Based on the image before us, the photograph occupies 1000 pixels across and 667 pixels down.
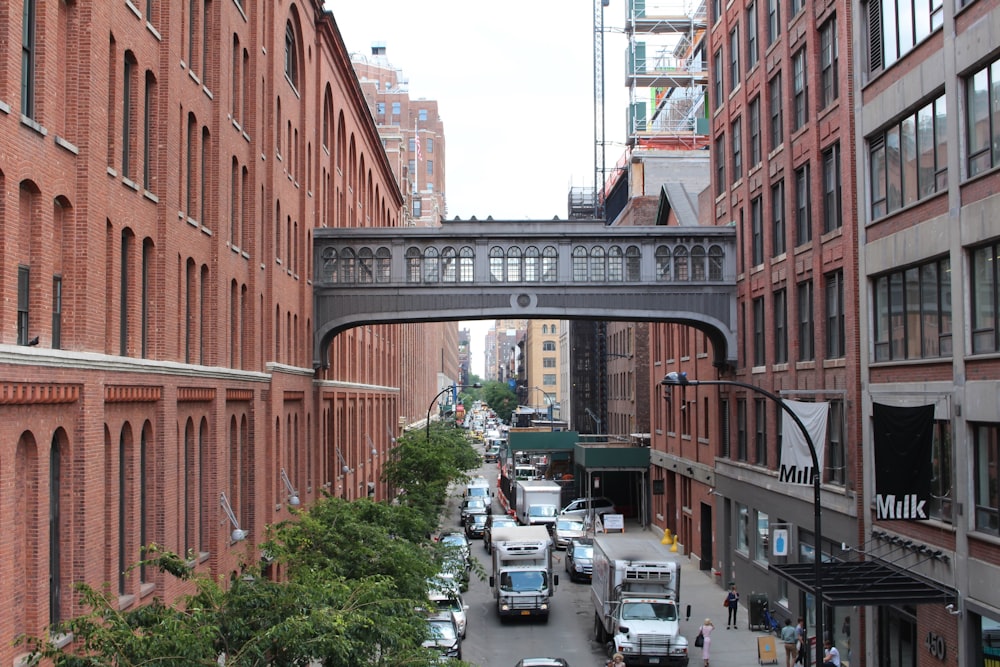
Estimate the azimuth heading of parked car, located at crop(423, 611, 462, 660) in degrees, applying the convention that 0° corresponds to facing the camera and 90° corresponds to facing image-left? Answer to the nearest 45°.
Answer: approximately 0°

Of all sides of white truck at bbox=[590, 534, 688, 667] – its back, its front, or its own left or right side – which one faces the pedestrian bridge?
back

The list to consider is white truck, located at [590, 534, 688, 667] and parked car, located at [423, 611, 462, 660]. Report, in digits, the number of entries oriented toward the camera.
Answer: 2

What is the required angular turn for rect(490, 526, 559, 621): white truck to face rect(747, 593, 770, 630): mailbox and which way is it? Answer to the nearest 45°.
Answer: approximately 90° to its left

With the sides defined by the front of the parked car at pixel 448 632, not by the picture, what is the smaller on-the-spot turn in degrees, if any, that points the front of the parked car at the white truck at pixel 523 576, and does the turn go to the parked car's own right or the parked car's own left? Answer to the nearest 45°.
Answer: approximately 180°

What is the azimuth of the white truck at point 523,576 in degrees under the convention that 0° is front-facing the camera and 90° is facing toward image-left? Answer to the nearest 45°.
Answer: approximately 0°

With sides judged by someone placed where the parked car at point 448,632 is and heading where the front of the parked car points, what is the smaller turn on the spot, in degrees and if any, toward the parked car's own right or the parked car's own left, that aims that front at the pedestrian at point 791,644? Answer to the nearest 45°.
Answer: approximately 90° to the parked car's own left
